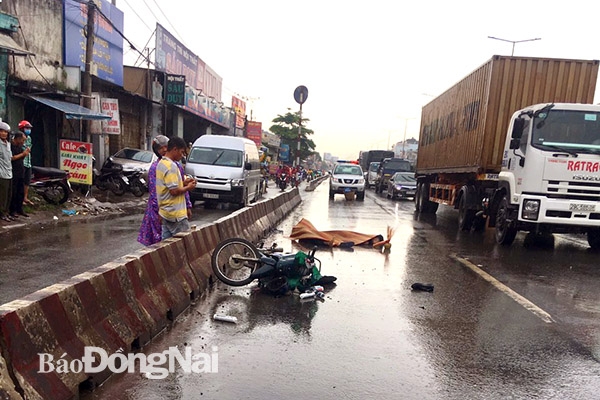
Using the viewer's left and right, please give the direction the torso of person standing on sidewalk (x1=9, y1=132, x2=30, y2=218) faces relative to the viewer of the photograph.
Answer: facing to the right of the viewer

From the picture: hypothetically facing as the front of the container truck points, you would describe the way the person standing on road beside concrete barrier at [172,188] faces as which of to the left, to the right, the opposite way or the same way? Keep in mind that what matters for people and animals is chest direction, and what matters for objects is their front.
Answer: to the left

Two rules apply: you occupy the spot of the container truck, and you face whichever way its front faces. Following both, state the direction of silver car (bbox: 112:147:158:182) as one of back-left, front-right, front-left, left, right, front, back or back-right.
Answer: back-right

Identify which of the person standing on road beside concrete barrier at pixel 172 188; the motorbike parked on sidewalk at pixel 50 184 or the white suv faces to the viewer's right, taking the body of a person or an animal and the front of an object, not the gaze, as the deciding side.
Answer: the person standing on road beside concrete barrier

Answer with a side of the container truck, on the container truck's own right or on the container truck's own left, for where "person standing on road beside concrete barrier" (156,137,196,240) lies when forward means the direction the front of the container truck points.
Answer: on the container truck's own right

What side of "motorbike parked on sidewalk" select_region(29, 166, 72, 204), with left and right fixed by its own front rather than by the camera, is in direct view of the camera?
left

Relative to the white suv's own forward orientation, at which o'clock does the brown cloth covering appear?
The brown cloth covering is roughly at 12 o'clock from the white suv.

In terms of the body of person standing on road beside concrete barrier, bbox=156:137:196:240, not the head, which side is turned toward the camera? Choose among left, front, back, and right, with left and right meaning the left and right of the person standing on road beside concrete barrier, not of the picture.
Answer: right

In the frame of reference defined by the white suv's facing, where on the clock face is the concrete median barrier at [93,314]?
The concrete median barrier is roughly at 12 o'clock from the white suv.
